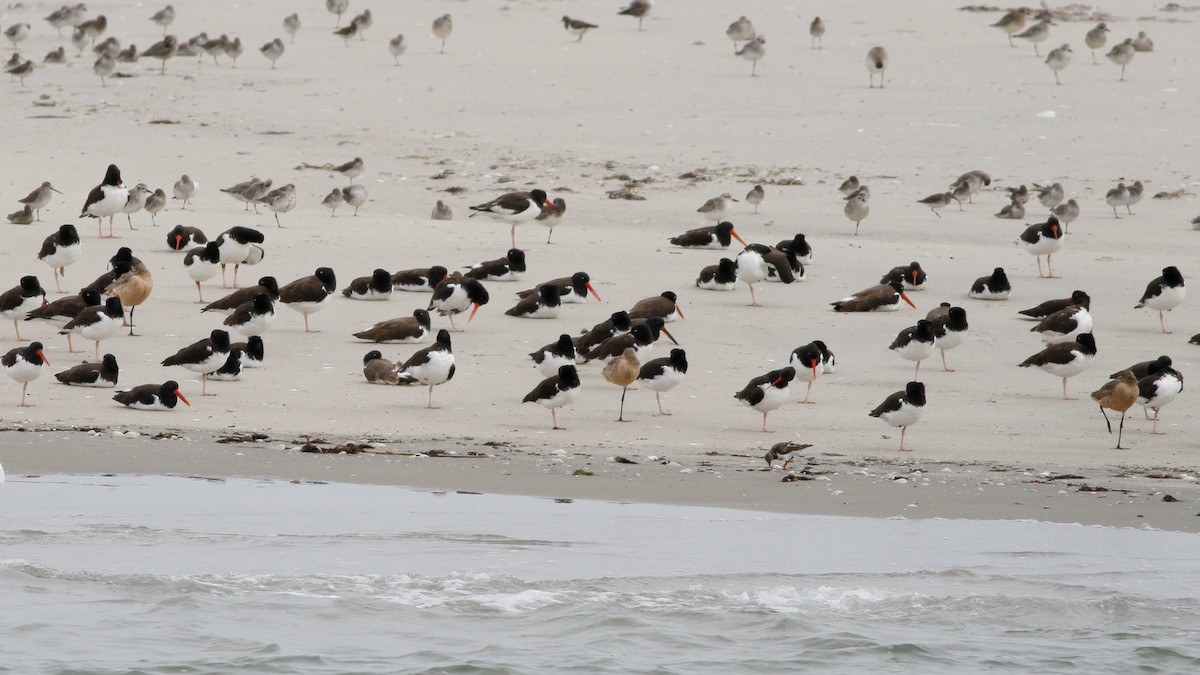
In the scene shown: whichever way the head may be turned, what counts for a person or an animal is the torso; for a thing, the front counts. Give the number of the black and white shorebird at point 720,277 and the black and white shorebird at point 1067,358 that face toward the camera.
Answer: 0

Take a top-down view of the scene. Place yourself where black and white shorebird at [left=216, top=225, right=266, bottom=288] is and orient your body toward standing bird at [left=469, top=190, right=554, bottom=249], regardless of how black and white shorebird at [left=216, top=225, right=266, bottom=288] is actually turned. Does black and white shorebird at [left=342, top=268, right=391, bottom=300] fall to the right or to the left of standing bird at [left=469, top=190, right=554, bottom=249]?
right

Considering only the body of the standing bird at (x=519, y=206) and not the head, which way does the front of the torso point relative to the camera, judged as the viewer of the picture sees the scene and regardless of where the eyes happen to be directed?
to the viewer's right

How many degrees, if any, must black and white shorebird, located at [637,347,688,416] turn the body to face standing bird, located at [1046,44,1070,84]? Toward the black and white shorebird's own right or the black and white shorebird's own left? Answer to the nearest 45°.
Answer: approximately 45° to the black and white shorebird's own left

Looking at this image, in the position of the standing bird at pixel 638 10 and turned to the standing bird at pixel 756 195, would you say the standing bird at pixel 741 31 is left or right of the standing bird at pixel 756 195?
left

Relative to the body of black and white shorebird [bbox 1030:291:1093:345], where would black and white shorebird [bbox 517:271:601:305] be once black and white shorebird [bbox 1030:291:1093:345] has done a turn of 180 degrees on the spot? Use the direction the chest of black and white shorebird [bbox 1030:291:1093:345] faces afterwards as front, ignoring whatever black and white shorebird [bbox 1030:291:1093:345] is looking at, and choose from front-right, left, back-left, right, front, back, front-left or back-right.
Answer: front

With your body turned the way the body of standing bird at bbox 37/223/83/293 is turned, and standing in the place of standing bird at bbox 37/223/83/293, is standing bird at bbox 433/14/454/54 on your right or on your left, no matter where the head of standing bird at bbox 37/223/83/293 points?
on your left

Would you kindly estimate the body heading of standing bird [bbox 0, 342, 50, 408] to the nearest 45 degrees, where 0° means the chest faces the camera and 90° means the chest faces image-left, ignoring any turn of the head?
approximately 315°

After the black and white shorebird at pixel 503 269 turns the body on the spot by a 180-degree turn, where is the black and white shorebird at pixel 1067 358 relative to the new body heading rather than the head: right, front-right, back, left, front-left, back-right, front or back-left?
back-left

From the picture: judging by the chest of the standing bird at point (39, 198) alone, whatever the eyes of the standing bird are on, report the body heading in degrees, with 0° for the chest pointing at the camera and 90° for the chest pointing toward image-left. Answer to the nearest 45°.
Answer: approximately 270°

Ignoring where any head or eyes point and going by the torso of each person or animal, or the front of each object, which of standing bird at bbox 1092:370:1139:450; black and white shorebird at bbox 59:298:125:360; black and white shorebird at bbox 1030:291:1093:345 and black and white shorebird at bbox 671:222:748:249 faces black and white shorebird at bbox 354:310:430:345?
black and white shorebird at bbox 59:298:125:360

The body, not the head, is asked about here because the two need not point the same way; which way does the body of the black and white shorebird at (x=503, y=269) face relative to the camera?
to the viewer's right

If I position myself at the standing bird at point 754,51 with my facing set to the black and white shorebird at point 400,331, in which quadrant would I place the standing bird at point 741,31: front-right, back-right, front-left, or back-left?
back-right
